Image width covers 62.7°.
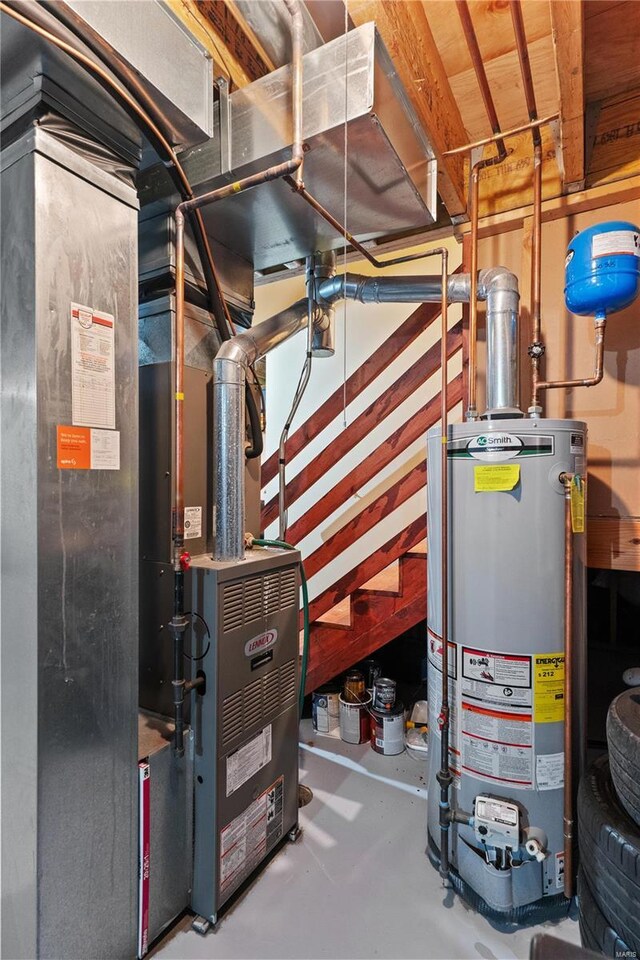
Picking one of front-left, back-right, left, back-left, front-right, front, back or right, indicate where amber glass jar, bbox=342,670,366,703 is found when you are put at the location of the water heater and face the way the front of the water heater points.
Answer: back-right

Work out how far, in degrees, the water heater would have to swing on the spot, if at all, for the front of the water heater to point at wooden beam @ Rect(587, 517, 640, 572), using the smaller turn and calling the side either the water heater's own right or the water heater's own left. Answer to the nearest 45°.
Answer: approximately 135° to the water heater's own left

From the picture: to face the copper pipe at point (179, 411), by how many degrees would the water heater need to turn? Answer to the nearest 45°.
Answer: approximately 90° to its right

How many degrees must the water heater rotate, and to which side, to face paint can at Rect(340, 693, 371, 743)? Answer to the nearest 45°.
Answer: approximately 135° to its right

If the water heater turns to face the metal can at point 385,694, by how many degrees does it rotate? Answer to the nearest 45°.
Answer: approximately 135° to its right

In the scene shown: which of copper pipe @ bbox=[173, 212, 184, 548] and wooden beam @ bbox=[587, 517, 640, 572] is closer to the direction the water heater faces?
the copper pipe

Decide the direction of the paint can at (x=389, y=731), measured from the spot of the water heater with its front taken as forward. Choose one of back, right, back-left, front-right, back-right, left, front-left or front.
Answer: back-right

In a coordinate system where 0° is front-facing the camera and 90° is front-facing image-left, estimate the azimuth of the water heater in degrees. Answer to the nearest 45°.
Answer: approximately 0°

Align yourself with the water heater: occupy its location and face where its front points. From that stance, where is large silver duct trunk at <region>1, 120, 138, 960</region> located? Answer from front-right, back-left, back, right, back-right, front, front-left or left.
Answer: front-right
